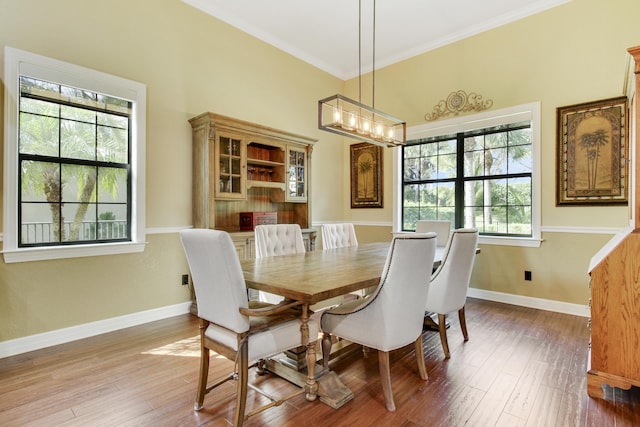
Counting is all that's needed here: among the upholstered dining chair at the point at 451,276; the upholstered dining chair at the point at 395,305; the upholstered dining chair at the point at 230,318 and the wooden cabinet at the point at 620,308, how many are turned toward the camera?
0

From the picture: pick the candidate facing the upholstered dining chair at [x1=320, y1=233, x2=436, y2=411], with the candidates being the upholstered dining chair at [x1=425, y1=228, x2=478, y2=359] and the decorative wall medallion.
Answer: the decorative wall medallion

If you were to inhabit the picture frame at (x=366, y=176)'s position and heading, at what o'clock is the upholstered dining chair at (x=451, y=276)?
The upholstered dining chair is roughly at 10 o'clock from the picture frame.

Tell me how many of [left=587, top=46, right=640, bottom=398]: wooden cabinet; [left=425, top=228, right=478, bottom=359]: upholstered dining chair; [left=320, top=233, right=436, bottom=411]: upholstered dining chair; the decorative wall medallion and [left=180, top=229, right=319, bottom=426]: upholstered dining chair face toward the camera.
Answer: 1

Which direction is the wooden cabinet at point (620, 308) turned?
to the viewer's left

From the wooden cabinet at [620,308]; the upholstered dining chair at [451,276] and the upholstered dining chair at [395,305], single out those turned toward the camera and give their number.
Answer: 0

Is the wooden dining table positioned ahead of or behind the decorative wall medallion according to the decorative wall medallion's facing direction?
ahead

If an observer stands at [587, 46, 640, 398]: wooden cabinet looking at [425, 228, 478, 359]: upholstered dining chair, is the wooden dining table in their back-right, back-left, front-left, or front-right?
front-left

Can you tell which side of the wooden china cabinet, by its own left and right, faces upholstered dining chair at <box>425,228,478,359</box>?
front

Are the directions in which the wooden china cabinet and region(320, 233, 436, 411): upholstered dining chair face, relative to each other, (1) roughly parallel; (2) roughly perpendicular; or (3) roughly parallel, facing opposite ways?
roughly parallel, facing opposite ways

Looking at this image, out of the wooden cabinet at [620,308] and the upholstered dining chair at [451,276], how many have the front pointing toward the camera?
0

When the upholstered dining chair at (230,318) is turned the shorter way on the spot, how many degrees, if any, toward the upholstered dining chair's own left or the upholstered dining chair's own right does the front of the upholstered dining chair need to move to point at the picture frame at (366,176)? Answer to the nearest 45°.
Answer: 0° — it already faces it

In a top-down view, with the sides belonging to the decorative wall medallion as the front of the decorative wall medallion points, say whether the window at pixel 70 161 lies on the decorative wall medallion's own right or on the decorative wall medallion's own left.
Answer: on the decorative wall medallion's own right

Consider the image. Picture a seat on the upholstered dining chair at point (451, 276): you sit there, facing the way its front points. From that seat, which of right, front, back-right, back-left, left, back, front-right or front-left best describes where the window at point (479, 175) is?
front-right

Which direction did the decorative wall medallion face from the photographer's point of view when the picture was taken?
facing the viewer

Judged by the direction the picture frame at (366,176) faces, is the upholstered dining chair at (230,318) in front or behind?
in front

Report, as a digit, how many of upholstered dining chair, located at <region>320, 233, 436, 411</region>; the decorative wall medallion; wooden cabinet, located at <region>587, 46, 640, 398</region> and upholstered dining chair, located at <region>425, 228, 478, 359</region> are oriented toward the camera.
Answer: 1

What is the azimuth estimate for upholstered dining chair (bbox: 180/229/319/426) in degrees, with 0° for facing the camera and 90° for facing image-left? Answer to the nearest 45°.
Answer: approximately 225°

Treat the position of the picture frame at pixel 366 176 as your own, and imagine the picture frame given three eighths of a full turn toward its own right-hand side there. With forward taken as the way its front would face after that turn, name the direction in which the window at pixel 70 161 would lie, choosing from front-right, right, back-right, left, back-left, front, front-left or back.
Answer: back-left

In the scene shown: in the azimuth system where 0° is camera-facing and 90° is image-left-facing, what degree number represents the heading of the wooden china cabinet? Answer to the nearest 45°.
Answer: approximately 315°

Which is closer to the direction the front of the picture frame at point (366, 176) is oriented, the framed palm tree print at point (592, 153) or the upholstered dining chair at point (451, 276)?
the upholstered dining chair
